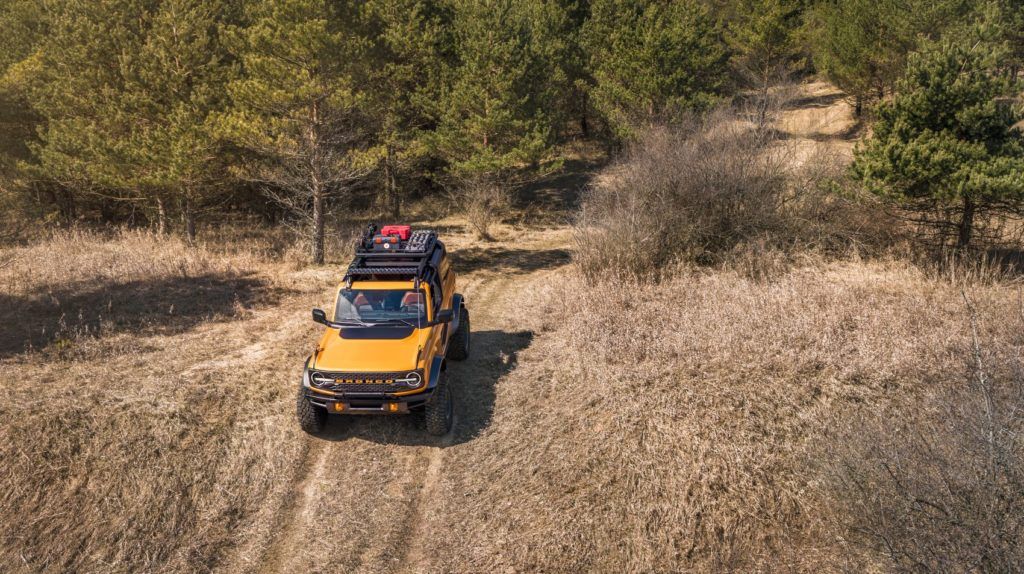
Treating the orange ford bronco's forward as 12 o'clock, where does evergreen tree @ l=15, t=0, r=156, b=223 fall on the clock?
The evergreen tree is roughly at 5 o'clock from the orange ford bronco.

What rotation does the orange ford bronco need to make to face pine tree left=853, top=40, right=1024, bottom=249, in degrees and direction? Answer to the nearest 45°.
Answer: approximately 90° to its left

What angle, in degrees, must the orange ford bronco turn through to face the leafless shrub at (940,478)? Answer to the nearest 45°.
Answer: approximately 45° to its left

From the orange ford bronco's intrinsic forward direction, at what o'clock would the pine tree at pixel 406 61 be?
The pine tree is roughly at 6 o'clock from the orange ford bronco.

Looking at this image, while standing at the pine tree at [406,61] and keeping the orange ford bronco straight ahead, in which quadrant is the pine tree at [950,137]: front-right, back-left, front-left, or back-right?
front-left

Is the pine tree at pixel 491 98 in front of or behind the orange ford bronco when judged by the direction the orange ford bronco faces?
behind

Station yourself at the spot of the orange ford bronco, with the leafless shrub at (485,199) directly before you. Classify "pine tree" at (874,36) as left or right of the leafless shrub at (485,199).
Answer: right

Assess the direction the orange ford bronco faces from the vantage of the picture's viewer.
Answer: facing the viewer

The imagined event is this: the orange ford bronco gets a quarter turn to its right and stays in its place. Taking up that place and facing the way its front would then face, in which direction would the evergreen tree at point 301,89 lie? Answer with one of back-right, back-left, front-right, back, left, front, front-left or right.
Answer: right

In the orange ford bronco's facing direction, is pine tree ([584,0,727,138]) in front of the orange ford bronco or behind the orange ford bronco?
behind

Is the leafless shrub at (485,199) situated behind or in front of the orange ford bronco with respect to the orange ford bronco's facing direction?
behind
